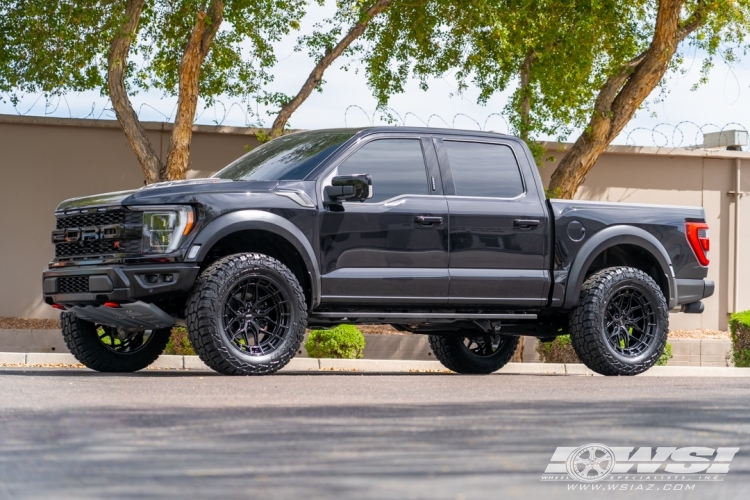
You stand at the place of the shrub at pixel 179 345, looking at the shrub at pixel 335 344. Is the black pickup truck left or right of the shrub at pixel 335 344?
right

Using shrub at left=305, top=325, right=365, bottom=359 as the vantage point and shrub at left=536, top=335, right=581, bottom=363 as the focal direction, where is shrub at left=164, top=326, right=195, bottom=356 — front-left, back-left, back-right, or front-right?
back-left

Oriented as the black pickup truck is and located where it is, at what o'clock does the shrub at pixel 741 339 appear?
The shrub is roughly at 6 o'clock from the black pickup truck.

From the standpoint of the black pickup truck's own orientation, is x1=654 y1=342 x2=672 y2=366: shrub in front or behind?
behind

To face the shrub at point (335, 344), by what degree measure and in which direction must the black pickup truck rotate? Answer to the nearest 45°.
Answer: approximately 135° to its right

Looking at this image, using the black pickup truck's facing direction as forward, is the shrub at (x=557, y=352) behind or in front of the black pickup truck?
behind

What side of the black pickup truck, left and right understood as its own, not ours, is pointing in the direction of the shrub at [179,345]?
right

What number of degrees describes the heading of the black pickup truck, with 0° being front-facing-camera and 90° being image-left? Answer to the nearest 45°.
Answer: approximately 45°
